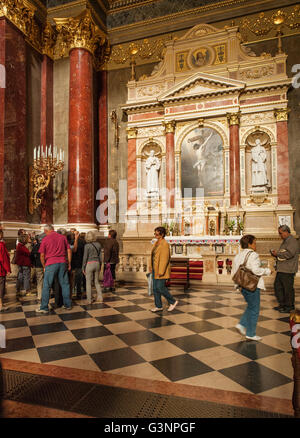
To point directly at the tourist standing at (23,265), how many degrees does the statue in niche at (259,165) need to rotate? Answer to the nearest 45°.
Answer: approximately 45° to its right

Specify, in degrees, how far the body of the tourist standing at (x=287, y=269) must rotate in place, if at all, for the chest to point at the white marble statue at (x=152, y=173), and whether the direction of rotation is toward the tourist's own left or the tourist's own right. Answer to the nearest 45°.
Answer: approximately 45° to the tourist's own right

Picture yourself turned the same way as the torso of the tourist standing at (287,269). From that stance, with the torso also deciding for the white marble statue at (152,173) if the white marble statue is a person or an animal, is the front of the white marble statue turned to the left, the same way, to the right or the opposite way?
to the left

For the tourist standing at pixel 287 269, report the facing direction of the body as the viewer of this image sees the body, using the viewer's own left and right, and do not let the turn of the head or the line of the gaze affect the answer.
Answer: facing to the left of the viewer

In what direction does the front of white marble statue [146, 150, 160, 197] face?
toward the camera

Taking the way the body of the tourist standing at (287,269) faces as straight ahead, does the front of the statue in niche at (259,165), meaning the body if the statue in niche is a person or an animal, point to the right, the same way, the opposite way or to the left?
to the left

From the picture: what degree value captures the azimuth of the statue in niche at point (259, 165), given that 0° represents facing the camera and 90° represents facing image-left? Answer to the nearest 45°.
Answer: approximately 0°

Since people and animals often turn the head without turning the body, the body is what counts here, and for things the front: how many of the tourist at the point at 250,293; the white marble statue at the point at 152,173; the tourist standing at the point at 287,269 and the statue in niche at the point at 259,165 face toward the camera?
2

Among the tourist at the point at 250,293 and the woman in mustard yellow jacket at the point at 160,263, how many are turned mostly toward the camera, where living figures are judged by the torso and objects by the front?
0
